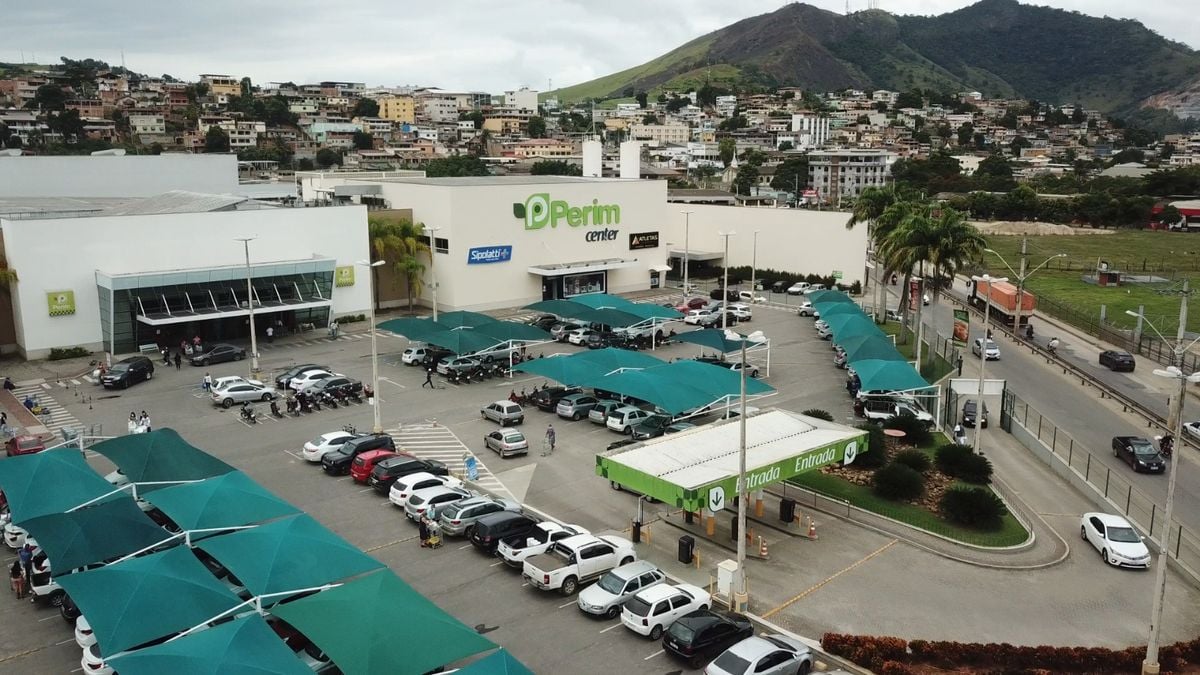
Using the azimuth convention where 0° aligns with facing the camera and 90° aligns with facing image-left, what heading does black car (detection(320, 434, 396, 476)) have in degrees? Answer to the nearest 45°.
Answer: approximately 45°

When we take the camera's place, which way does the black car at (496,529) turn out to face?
facing away from the viewer and to the right of the viewer

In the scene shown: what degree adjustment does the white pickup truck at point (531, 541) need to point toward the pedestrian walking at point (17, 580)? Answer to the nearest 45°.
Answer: approximately 135° to its left

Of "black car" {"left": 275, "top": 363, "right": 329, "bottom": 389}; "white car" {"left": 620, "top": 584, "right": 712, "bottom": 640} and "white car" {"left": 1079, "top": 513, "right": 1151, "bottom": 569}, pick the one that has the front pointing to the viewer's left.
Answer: the black car

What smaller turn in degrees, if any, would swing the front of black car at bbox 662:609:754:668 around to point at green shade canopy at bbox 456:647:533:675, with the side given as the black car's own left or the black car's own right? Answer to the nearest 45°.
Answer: approximately 180°

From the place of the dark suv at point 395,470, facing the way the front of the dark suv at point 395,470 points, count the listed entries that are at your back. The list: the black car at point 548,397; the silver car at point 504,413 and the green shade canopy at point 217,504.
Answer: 1

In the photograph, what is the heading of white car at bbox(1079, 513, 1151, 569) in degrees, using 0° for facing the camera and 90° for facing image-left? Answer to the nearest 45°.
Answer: approximately 315°

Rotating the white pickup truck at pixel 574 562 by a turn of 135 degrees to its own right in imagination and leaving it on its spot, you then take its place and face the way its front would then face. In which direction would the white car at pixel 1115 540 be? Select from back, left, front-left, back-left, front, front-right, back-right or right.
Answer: left

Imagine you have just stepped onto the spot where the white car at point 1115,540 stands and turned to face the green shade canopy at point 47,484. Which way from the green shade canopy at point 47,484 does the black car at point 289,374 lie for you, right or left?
right

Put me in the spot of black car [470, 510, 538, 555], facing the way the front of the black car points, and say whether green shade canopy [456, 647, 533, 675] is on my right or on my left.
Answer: on my right

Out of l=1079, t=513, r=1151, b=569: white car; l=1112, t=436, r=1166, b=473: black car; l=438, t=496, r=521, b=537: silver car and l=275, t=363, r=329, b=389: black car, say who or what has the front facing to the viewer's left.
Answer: l=275, t=363, r=329, b=389: black car

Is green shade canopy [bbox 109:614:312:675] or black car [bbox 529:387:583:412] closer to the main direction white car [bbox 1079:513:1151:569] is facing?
the green shade canopy

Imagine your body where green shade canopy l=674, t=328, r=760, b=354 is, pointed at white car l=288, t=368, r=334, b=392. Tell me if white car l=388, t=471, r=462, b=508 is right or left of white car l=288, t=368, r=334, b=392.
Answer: left

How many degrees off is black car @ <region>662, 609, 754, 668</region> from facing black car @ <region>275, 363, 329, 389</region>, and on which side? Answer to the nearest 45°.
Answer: approximately 90° to its left
